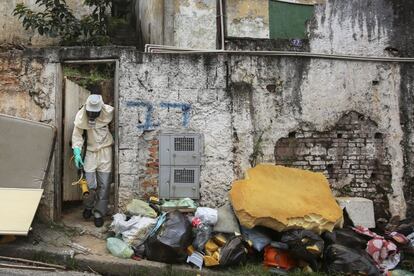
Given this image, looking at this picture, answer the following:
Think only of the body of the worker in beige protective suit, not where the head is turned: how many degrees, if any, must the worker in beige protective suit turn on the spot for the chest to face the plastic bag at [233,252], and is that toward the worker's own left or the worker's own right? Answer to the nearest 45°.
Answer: approximately 45° to the worker's own left

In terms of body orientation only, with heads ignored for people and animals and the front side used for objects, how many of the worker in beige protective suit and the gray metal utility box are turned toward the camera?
2

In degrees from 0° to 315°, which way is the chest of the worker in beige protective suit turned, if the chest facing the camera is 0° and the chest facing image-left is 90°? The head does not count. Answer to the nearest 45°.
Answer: approximately 0°

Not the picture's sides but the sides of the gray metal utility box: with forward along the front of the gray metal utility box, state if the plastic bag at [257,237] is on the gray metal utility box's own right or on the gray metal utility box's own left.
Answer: on the gray metal utility box's own left
